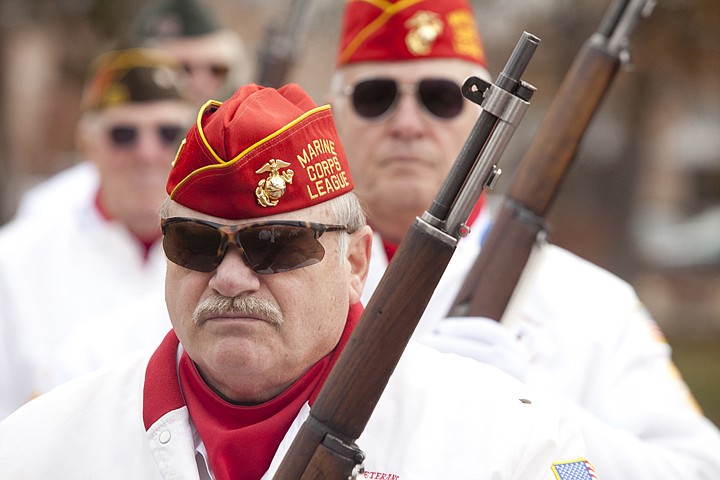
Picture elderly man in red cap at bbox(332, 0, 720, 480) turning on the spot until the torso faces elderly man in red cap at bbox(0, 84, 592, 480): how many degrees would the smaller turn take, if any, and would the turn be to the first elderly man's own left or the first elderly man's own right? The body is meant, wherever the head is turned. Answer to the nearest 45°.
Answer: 0° — they already face them

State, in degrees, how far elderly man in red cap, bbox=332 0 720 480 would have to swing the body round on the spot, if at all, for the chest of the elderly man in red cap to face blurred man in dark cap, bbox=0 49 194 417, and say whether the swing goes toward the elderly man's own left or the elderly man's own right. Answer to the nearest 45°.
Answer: approximately 135° to the elderly man's own right

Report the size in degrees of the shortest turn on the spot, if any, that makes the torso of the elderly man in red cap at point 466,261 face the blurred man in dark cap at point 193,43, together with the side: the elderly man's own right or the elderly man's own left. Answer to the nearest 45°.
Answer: approximately 135° to the elderly man's own right

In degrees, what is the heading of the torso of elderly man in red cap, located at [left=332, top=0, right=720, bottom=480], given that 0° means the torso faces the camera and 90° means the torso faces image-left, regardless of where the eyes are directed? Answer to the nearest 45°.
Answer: approximately 0°
